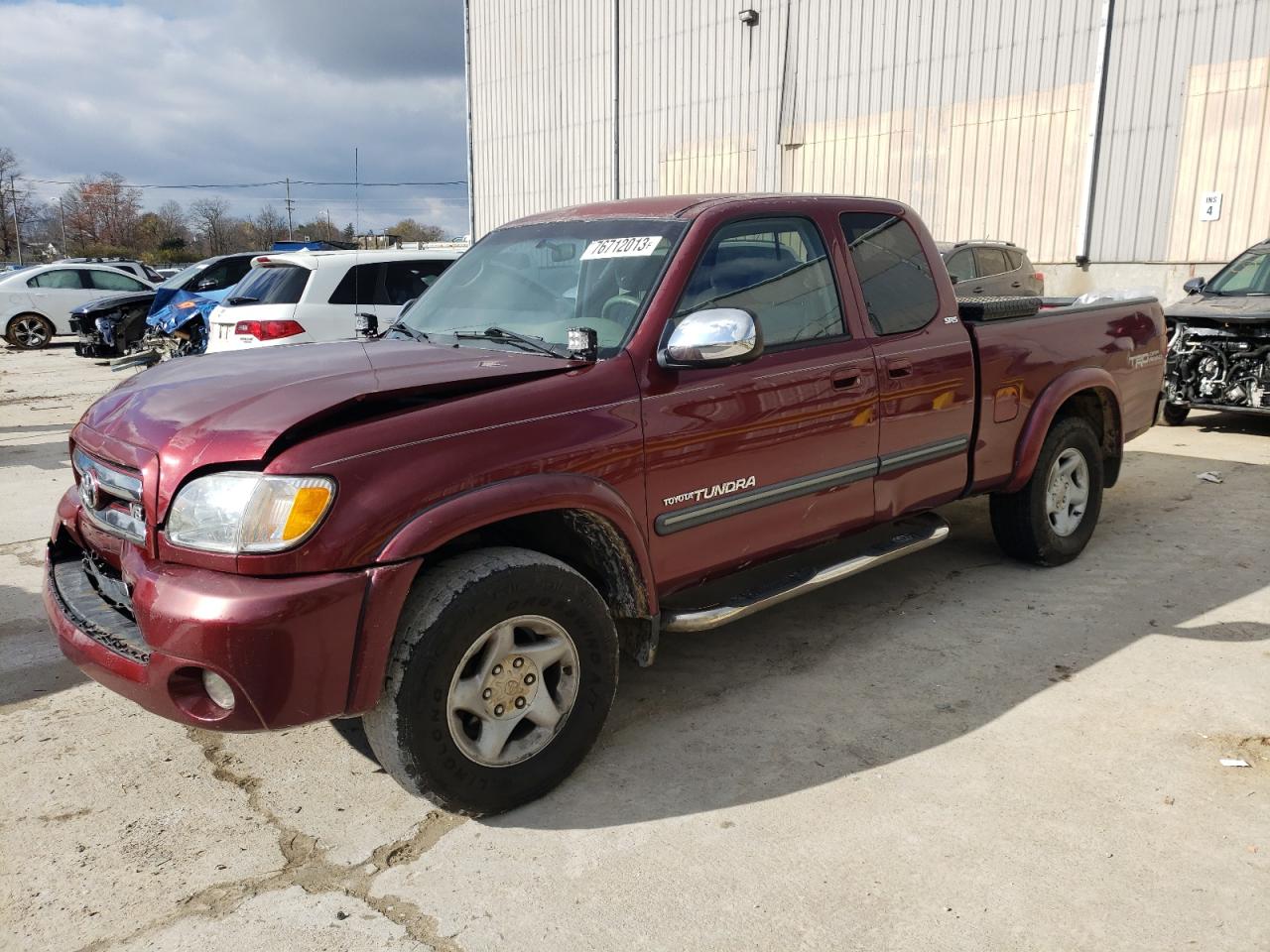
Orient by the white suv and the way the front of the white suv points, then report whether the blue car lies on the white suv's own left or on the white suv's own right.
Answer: on the white suv's own left

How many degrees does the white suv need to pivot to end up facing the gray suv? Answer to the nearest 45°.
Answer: approximately 45° to its right

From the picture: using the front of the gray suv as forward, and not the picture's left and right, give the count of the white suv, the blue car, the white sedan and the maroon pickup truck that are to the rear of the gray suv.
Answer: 0

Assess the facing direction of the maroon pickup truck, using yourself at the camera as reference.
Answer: facing the viewer and to the left of the viewer

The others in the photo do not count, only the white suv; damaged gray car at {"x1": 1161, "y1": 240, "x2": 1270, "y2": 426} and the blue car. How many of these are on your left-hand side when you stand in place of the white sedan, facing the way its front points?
0

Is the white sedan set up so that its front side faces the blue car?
no

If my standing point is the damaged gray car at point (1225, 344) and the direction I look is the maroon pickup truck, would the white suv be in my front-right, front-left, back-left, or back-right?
front-right

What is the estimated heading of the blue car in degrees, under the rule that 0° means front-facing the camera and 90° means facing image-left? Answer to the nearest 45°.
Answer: approximately 45°

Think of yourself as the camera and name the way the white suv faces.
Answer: facing away from the viewer and to the right of the viewer
